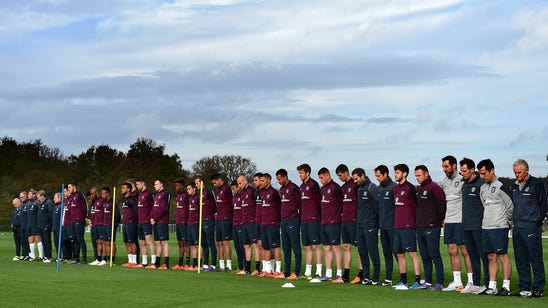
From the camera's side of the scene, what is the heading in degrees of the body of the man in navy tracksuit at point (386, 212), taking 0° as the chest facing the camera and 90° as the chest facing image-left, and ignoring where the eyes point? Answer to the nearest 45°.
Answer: approximately 45°

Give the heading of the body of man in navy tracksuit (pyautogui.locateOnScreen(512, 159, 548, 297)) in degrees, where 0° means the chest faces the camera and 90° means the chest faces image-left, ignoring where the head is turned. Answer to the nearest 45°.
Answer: approximately 45°

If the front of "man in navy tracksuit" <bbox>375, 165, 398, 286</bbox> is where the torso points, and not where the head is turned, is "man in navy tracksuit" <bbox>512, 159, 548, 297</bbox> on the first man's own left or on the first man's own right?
on the first man's own left

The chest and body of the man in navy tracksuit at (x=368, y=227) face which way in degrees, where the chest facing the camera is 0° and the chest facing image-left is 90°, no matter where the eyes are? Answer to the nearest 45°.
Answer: approximately 45°

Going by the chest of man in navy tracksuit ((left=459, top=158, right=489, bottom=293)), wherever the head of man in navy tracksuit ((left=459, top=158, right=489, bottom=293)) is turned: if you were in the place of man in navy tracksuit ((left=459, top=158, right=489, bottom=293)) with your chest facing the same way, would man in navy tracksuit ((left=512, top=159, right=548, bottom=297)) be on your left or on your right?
on your left

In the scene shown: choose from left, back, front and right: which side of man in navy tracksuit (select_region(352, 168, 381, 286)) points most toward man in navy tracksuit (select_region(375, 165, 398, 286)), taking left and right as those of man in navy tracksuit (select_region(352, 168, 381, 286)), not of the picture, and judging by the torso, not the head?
left

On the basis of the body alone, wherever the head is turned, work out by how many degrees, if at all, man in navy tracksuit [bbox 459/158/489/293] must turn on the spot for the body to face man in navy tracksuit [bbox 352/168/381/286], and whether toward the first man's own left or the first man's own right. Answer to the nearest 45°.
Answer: approximately 90° to the first man's own right

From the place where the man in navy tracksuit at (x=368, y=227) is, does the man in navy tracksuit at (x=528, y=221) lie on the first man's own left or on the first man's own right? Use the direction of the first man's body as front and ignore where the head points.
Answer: on the first man's own left

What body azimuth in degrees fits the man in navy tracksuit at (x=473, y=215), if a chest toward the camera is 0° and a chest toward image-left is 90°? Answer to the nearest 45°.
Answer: approximately 45°

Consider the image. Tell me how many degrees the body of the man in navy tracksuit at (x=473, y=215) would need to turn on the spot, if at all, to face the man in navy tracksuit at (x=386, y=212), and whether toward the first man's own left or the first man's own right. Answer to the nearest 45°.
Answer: approximately 90° to the first man's own right

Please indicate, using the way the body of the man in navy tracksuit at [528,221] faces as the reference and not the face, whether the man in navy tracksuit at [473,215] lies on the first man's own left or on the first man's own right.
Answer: on the first man's own right
